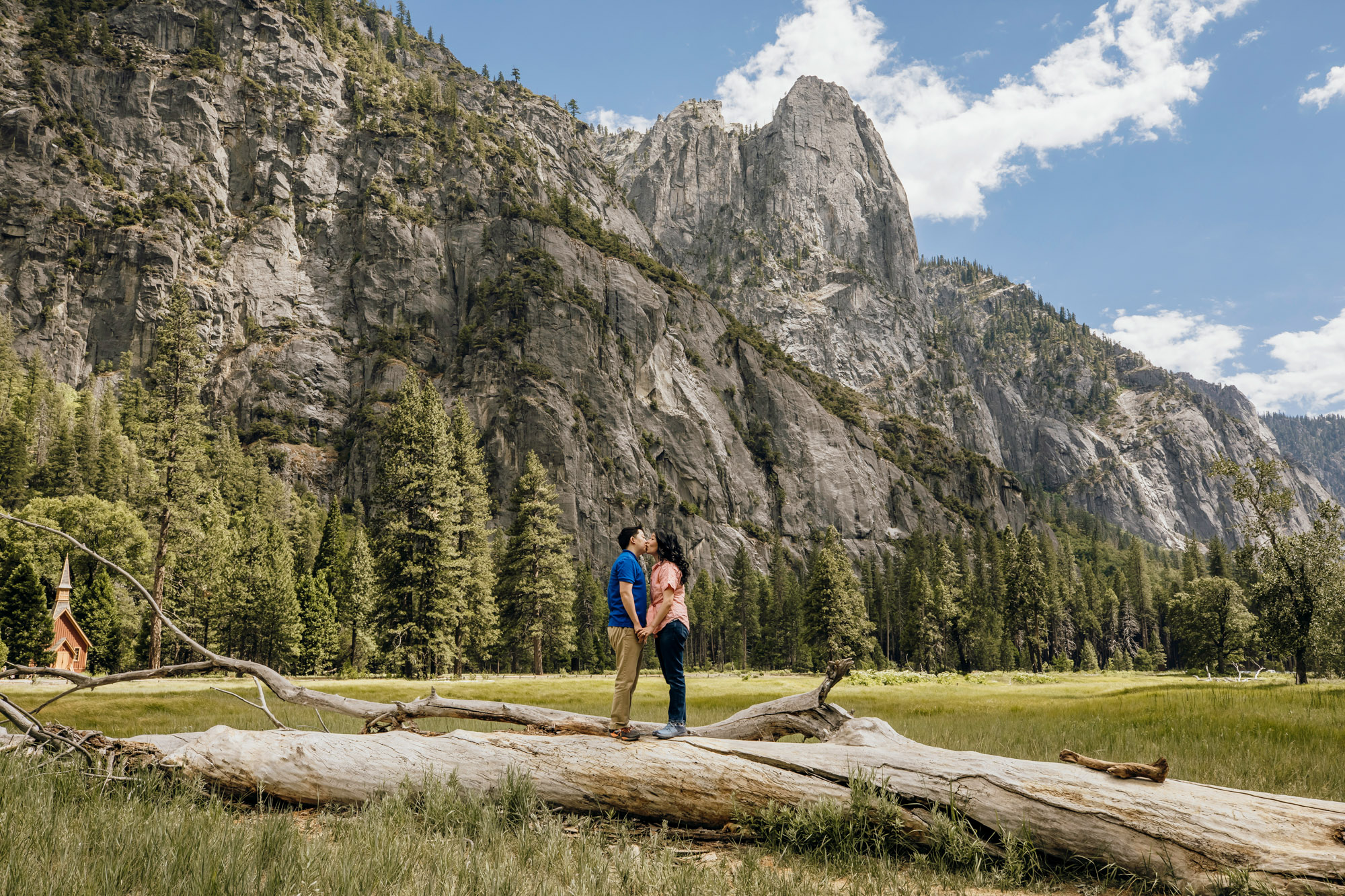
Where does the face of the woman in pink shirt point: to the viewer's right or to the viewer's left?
to the viewer's left

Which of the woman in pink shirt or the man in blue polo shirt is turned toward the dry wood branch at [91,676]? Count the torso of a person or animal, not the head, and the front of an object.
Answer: the woman in pink shirt

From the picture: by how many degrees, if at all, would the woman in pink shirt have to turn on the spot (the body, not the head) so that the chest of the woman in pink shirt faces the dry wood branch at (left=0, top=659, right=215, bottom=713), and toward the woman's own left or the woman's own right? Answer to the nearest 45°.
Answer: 0° — they already face it

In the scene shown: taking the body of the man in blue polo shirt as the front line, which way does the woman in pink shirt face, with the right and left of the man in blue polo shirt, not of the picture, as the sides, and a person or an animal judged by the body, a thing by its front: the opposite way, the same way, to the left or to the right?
the opposite way

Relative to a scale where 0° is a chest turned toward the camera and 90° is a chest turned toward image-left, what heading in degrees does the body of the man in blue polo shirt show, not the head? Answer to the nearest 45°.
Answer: approximately 270°

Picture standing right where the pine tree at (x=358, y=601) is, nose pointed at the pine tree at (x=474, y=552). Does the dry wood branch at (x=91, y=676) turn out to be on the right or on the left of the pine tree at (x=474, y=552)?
right

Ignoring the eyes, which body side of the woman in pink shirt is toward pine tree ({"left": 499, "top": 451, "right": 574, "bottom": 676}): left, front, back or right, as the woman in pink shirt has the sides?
right

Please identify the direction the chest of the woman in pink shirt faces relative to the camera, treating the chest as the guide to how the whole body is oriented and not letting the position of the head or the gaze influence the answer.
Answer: to the viewer's left

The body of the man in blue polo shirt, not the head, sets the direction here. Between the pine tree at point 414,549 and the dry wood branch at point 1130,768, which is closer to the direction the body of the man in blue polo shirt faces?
the dry wood branch

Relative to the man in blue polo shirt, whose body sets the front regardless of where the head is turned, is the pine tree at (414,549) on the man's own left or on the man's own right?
on the man's own left
